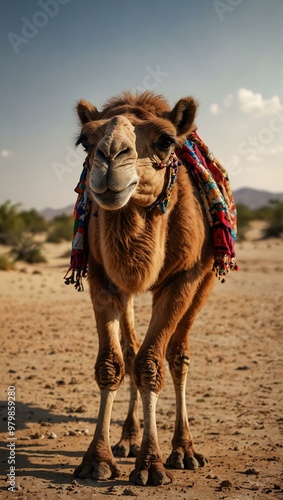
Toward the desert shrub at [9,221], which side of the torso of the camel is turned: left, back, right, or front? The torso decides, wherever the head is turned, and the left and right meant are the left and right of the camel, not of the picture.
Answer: back

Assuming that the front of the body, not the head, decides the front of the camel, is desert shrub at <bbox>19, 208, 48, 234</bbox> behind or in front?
behind

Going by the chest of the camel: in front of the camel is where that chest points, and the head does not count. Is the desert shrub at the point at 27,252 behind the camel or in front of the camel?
behind

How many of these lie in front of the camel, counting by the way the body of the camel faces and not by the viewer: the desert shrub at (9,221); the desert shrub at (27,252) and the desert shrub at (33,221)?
0

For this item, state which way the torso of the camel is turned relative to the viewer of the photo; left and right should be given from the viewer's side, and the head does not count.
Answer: facing the viewer
